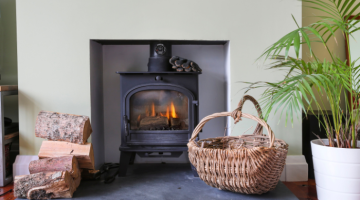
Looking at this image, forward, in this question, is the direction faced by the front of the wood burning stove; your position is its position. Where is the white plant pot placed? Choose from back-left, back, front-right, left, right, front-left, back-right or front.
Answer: front-left

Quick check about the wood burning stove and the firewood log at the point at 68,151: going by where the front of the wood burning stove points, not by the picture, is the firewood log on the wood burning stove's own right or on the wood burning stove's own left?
on the wood burning stove's own right

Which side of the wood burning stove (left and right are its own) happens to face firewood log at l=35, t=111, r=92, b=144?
right

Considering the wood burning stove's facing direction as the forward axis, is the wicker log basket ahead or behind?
ahead

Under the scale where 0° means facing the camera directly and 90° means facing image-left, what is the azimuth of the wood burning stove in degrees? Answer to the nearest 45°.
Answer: approximately 0°

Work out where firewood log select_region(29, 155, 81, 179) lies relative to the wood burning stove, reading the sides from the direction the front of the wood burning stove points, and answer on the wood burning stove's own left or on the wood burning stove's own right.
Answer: on the wood burning stove's own right
